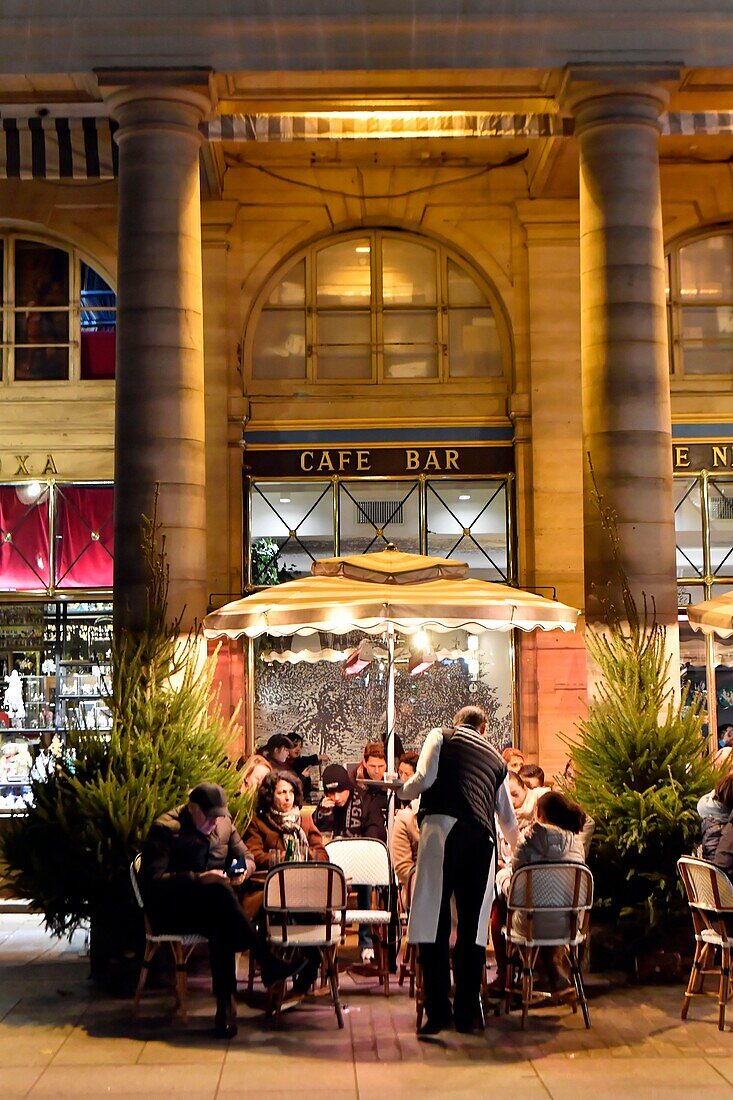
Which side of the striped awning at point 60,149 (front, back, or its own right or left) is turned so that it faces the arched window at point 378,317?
left

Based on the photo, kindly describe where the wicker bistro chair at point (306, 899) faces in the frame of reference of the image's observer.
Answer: facing away from the viewer

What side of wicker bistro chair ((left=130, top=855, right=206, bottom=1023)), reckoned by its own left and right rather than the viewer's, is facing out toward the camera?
right

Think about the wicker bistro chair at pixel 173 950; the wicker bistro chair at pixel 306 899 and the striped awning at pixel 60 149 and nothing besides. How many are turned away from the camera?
1

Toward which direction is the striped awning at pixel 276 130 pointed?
toward the camera

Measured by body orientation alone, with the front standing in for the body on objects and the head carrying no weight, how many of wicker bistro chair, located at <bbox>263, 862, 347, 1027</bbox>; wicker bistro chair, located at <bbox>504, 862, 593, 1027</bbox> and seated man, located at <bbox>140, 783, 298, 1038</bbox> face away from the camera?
2

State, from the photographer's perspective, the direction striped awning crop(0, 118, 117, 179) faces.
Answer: facing the viewer

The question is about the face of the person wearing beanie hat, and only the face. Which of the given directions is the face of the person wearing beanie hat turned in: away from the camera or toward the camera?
toward the camera

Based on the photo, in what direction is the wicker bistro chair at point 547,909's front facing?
away from the camera

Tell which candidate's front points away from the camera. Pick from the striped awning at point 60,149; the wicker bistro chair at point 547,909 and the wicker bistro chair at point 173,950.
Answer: the wicker bistro chair at point 547,909

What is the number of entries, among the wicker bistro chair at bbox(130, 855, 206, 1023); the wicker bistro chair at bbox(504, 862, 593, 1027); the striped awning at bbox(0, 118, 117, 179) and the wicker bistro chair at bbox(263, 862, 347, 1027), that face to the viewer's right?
1

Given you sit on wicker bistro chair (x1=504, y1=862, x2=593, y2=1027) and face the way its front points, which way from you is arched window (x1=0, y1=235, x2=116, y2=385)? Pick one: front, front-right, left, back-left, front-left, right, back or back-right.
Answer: front-left
